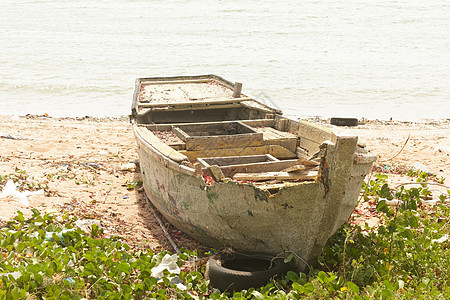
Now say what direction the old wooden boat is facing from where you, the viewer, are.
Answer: facing the viewer and to the right of the viewer
